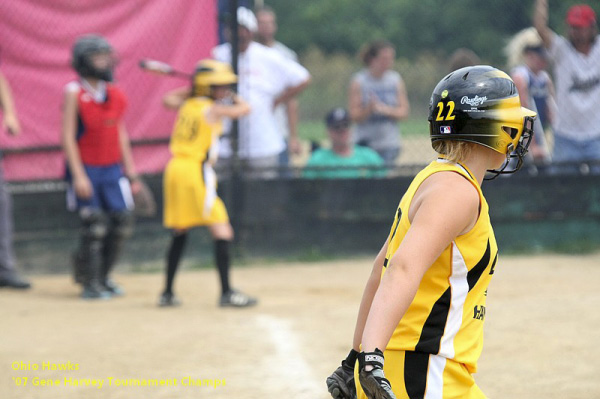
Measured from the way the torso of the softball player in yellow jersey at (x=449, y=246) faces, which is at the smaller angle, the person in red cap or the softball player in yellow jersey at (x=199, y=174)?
the person in red cap

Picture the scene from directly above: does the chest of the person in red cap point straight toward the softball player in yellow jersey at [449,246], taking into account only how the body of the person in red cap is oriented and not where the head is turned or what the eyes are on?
yes

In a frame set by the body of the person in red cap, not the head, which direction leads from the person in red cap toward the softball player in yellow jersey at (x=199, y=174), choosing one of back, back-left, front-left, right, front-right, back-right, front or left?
front-right

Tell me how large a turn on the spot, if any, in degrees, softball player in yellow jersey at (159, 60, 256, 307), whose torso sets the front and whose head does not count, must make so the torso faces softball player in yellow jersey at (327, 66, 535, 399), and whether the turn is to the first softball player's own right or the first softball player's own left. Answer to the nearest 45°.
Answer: approximately 135° to the first softball player's own right

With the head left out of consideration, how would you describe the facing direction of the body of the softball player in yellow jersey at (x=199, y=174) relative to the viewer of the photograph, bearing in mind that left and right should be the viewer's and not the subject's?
facing away from the viewer and to the right of the viewer

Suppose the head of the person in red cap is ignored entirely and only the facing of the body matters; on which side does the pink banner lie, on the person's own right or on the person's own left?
on the person's own right

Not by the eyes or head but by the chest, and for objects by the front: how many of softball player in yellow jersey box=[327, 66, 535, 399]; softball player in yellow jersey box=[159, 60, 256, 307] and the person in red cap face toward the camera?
1

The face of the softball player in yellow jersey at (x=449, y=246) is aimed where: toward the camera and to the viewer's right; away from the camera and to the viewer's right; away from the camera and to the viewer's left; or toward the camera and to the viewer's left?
away from the camera and to the viewer's right

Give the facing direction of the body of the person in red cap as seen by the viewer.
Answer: toward the camera
